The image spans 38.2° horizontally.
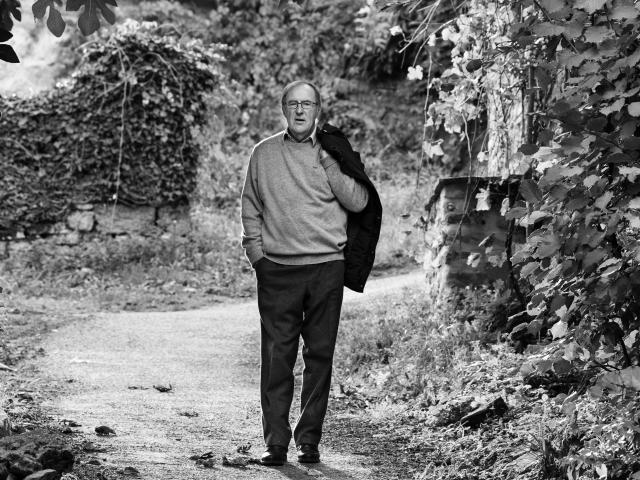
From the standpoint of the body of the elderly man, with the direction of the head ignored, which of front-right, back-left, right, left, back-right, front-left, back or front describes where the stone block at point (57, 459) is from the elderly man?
front-right

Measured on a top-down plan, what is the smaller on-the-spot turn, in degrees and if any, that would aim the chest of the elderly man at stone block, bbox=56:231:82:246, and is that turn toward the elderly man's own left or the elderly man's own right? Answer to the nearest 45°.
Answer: approximately 180°

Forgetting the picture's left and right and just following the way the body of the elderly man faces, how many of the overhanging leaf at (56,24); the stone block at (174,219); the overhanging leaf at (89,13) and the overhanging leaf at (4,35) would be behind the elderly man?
1

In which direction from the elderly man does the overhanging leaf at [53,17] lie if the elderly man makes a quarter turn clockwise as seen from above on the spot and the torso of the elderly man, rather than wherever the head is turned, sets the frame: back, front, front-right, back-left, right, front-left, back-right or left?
front-left

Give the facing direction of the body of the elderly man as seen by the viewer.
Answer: toward the camera

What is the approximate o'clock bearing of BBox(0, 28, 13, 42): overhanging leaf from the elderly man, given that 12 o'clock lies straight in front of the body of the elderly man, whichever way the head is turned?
The overhanging leaf is roughly at 2 o'clock from the elderly man.

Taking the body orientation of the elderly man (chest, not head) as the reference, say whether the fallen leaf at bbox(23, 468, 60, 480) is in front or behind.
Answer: in front

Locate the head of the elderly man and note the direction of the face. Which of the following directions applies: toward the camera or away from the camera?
toward the camera

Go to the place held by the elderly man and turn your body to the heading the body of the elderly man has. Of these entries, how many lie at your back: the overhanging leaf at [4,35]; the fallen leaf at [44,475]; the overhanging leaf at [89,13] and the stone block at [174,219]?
1

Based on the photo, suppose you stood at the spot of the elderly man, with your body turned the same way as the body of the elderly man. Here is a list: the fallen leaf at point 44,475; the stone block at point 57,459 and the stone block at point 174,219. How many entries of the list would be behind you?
1

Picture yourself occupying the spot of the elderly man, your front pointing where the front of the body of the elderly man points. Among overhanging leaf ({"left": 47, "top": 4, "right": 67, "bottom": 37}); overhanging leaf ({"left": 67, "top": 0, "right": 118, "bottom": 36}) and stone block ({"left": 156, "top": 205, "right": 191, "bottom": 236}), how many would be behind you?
1

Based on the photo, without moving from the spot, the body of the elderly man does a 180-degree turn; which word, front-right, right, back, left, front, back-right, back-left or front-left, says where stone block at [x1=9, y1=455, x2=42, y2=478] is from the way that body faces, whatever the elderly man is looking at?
back-left

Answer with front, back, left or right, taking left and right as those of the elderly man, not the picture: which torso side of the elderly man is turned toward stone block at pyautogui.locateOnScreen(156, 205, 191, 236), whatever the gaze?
back

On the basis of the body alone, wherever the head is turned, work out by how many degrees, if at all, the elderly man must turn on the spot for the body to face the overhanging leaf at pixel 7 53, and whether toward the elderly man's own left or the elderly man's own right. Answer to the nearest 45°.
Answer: approximately 45° to the elderly man's own right

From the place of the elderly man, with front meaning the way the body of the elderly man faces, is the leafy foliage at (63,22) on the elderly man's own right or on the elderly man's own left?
on the elderly man's own right
